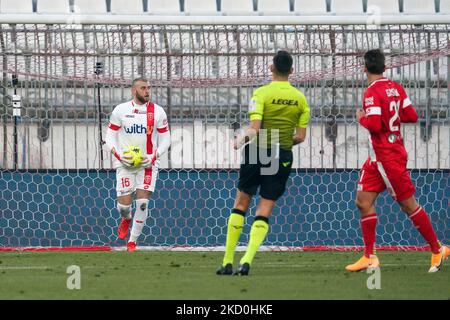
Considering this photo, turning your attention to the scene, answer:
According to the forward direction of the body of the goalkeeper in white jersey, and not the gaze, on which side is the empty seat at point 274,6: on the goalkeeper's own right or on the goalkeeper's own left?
on the goalkeeper's own left

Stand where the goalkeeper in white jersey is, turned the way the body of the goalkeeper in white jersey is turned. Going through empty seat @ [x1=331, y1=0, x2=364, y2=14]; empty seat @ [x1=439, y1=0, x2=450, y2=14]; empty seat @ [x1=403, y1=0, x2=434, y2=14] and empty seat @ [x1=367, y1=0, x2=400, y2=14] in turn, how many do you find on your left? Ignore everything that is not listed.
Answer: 4

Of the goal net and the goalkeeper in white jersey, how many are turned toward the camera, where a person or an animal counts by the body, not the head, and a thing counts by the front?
2

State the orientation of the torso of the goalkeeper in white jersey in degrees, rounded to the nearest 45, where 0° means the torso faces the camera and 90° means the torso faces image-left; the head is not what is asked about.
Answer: approximately 0°

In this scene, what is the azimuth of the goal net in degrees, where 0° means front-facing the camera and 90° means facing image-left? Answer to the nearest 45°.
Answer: approximately 0°
